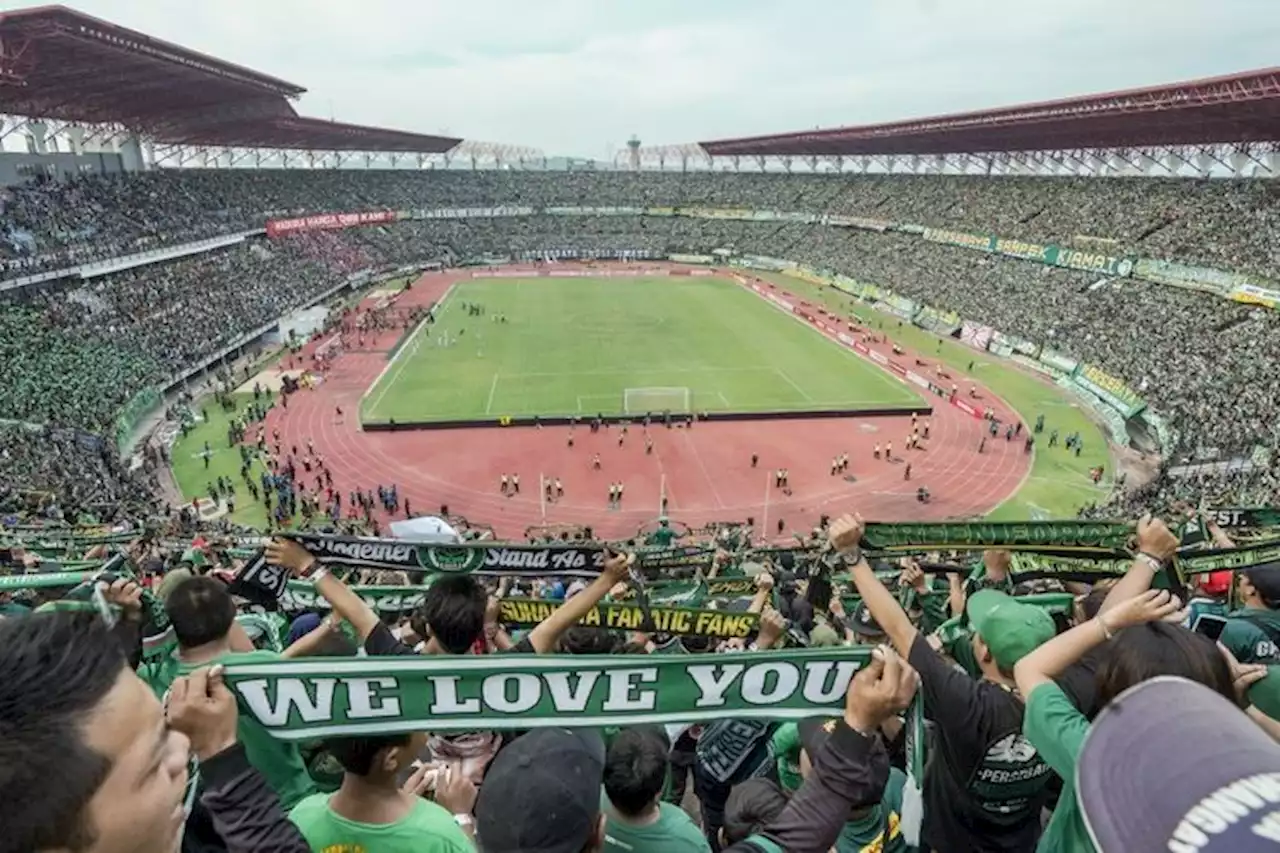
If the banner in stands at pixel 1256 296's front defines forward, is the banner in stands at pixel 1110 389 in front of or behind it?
in front

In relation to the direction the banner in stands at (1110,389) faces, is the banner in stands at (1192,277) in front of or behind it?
behind

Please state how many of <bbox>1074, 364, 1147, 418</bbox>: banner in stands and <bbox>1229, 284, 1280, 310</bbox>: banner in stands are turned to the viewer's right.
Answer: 0

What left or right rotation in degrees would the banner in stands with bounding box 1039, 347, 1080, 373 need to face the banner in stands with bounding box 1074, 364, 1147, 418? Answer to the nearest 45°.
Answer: approximately 45° to its left

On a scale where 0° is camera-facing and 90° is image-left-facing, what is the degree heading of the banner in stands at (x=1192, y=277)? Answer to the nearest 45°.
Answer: approximately 45°

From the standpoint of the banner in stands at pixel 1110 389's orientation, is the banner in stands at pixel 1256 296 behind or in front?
behind

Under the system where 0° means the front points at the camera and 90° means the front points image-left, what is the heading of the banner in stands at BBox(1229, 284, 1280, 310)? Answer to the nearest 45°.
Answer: approximately 45°
